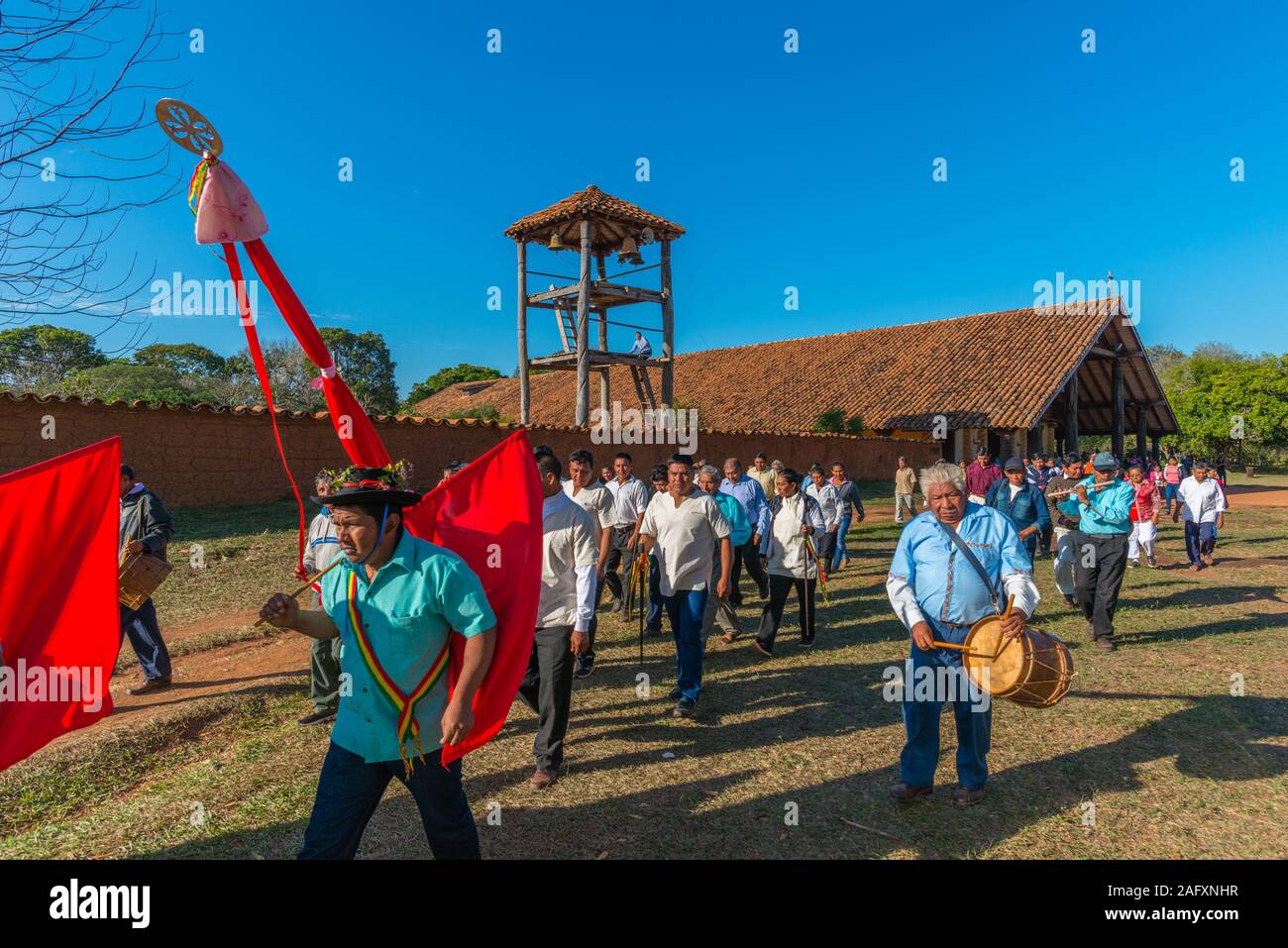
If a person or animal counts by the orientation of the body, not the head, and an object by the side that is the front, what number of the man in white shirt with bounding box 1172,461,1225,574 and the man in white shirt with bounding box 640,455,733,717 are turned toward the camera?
2

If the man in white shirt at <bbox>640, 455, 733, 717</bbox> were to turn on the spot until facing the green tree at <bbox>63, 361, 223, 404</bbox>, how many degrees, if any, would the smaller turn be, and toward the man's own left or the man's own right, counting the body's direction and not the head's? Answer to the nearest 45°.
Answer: approximately 135° to the man's own right

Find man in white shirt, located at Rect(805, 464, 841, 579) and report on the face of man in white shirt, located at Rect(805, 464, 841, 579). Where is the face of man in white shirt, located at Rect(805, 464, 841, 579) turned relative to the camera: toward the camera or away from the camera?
toward the camera

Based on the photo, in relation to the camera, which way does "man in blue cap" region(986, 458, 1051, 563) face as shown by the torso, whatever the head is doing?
toward the camera

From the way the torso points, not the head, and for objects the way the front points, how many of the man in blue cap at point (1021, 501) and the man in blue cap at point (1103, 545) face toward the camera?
2

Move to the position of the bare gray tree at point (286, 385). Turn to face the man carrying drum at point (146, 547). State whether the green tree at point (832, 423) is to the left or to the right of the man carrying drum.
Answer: left

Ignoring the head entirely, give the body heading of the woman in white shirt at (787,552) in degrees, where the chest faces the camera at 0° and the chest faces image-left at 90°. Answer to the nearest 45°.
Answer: approximately 45°

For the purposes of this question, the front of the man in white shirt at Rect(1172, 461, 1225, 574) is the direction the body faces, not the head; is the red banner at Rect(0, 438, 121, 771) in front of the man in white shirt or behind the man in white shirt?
in front

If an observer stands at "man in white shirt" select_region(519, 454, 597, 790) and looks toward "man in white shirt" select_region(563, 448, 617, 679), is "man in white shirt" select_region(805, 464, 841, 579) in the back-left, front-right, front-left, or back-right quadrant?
front-right

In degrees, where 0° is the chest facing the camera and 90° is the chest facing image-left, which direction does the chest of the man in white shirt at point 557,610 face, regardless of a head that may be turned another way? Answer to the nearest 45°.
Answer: approximately 45°

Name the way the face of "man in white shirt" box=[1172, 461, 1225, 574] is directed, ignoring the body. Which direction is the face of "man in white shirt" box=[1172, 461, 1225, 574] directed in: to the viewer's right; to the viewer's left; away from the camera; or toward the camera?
toward the camera

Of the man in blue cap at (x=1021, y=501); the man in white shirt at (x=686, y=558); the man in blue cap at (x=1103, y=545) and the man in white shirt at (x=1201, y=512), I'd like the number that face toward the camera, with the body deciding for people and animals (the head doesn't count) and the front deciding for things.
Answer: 4

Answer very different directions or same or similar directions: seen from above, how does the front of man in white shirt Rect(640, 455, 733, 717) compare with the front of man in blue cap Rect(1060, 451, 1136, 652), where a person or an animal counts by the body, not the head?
same or similar directions

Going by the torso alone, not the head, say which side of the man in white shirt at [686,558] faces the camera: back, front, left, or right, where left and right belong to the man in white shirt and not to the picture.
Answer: front
